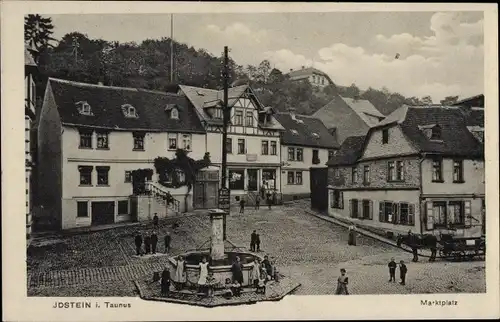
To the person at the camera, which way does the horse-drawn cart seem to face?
facing to the left of the viewer

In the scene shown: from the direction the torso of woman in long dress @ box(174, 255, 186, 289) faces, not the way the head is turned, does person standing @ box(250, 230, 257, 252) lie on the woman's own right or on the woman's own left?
on the woman's own left

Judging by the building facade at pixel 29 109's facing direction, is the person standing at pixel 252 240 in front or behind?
in front

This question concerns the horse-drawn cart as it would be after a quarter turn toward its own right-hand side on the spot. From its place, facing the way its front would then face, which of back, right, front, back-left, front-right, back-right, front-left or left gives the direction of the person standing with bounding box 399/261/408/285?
back-left

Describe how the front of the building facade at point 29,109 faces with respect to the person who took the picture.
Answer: facing to the right of the viewer

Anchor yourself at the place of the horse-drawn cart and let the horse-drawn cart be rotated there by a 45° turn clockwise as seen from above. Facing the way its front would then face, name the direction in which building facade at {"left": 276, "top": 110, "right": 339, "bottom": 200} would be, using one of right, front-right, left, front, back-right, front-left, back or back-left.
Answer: front-left

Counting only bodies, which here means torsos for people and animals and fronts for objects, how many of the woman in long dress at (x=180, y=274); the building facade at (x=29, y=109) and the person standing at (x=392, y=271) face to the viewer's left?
0

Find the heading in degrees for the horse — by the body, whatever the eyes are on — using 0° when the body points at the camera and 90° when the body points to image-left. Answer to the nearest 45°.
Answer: approximately 90°

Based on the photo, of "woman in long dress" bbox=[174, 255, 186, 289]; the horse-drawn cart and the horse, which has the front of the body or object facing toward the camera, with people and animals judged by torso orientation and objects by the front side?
the woman in long dress

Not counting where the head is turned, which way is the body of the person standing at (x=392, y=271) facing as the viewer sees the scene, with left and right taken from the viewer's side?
facing the viewer

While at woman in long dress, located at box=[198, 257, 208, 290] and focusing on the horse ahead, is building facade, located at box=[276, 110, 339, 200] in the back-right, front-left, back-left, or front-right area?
front-left

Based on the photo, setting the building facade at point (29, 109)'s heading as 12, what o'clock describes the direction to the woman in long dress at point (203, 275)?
The woman in long dress is roughly at 1 o'clock from the building facade.

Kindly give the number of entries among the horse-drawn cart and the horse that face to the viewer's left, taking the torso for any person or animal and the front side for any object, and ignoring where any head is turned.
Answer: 2
